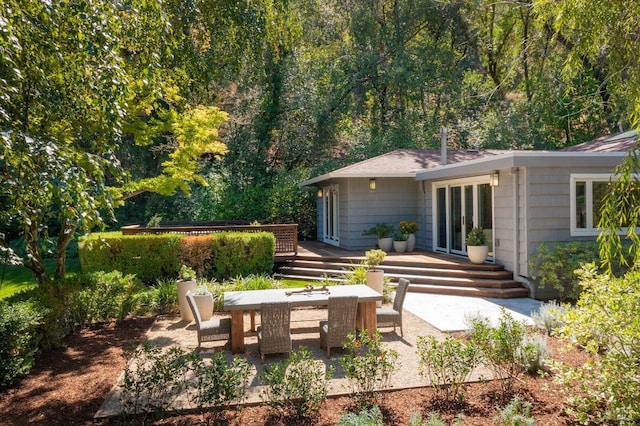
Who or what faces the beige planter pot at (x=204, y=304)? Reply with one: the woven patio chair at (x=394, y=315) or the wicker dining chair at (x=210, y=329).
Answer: the woven patio chair

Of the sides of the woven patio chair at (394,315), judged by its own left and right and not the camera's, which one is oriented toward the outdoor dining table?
front

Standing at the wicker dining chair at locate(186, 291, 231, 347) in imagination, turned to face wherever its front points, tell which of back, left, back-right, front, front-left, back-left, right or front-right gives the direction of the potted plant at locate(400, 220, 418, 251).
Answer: front-left

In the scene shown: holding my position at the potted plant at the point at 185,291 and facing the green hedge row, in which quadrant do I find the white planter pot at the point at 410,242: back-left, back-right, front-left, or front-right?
front-right

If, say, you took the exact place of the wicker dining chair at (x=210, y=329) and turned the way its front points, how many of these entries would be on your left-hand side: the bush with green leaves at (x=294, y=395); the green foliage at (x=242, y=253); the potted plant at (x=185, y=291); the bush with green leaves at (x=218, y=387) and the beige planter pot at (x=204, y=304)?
3

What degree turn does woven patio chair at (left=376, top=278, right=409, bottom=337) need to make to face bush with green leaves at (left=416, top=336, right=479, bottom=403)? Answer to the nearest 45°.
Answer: approximately 90° to its left

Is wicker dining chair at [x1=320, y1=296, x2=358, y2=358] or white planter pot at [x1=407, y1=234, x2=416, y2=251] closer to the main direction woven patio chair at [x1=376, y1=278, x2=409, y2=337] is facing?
the wicker dining chair

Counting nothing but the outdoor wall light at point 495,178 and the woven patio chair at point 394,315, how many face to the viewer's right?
0

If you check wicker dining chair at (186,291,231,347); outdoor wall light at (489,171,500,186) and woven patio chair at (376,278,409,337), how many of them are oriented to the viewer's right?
1

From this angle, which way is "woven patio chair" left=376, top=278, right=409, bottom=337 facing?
to the viewer's left

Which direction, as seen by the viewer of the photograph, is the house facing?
facing the viewer and to the left of the viewer

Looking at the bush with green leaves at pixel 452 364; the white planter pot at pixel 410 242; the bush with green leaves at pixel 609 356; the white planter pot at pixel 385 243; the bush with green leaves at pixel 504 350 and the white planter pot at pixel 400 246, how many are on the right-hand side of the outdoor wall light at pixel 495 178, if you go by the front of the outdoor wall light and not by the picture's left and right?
3

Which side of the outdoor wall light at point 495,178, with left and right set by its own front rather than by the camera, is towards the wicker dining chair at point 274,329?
front

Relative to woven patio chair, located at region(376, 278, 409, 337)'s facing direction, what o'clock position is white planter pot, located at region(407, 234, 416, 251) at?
The white planter pot is roughly at 3 o'clock from the woven patio chair.

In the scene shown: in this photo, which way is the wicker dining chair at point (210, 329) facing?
to the viewer's right

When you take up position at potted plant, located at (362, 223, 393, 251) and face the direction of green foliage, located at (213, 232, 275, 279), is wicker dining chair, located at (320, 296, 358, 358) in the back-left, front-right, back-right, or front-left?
front-left

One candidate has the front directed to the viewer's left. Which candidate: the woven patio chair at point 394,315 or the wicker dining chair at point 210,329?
the woven patio chair

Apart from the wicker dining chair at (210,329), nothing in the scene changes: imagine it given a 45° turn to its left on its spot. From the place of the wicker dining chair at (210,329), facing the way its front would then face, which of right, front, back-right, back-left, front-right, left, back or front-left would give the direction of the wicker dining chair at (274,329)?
right

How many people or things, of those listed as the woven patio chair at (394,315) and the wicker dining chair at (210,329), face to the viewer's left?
1
